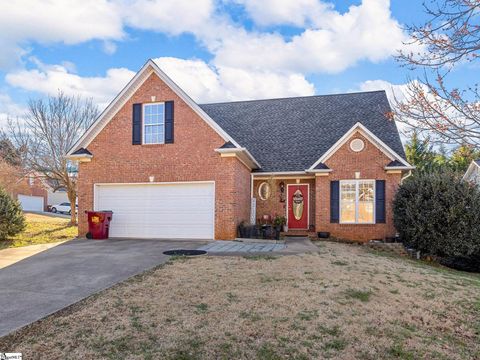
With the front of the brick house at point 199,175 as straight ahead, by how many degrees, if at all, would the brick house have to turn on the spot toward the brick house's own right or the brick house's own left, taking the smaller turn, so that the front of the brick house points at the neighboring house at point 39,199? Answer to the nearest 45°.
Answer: approximately 135° to the brick house's own right

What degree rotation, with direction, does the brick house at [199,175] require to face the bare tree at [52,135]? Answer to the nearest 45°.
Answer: approximately 135° to its right

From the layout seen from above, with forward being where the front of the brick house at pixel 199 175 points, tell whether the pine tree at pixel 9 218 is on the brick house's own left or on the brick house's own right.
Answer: on the brick house's own right

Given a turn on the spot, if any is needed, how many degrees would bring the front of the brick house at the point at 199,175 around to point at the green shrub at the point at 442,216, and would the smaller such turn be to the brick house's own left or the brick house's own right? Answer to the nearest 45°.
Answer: approximately 90° to the brick house's own left

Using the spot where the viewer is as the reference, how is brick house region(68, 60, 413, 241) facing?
facing the viewer

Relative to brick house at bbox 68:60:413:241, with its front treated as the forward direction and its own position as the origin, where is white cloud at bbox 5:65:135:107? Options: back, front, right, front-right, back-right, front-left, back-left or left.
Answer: back-right

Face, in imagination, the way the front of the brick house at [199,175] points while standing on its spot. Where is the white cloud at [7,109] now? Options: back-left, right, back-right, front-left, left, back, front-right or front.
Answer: back-right

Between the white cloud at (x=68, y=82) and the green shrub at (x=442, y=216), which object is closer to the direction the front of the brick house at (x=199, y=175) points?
the green shrub
